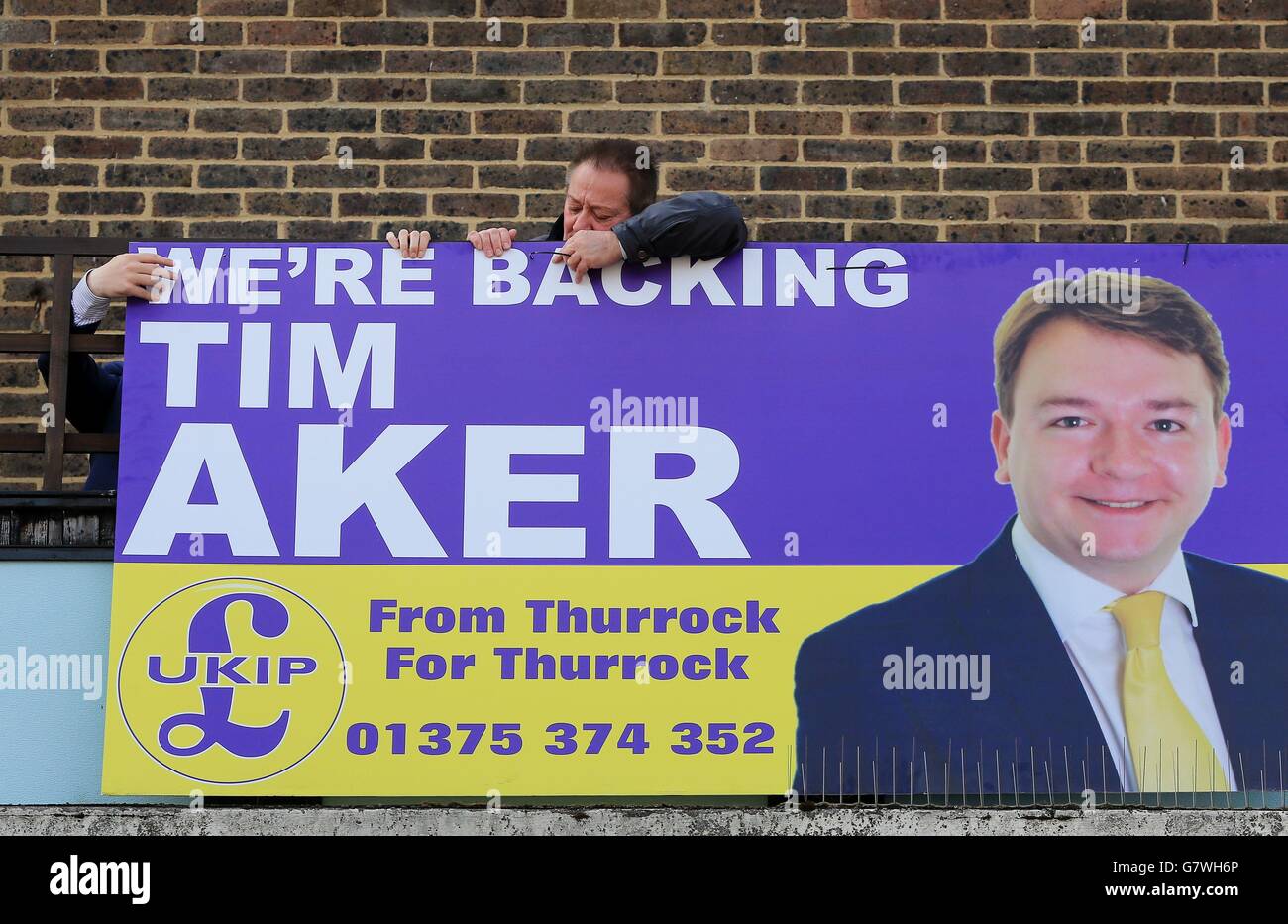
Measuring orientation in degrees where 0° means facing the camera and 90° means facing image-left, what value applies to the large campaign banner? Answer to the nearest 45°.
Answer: approximately 0°
